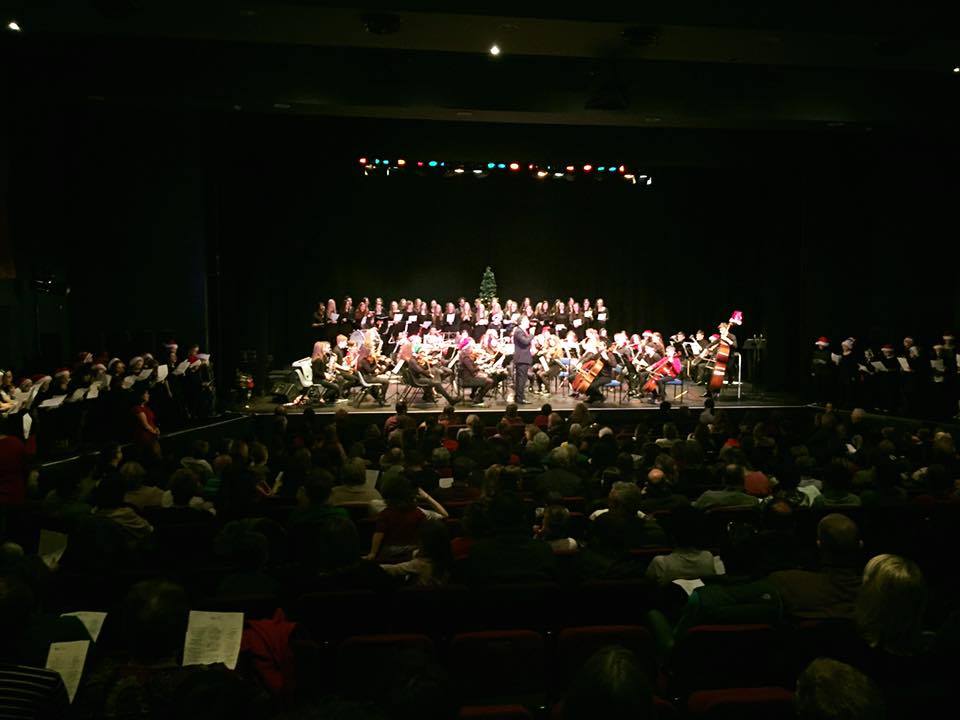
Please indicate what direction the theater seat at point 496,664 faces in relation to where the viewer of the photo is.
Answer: facing away from the viewer

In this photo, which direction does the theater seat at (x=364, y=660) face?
away from the camera

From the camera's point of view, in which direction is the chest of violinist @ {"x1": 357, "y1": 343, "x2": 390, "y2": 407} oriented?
to the viewer's right

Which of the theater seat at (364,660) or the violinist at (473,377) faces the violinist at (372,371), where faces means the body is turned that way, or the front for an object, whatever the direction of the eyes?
the theater seat

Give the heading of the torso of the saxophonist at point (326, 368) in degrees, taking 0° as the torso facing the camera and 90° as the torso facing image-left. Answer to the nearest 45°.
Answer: approximately 270°

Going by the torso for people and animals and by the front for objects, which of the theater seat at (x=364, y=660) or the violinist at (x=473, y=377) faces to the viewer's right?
the violinist

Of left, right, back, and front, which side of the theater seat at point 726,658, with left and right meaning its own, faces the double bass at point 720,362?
front

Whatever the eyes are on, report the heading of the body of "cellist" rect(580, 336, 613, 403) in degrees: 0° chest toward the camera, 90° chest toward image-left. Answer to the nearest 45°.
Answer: approximately 90°

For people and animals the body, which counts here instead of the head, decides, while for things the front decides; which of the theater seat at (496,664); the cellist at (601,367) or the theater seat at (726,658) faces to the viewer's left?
the cellist

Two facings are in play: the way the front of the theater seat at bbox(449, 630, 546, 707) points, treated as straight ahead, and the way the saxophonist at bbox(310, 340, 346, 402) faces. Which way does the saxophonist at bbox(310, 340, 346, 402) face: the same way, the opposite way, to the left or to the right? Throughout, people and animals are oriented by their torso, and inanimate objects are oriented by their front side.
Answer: to the right

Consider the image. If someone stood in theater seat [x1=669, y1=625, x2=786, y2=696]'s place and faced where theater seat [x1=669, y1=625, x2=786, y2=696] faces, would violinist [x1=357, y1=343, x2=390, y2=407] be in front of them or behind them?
in front

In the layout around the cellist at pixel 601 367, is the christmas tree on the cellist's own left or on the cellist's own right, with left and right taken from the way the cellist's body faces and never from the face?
on the cellist's own right

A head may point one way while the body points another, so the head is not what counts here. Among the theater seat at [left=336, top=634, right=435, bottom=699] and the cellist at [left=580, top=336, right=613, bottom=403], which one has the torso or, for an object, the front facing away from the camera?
the theater seat

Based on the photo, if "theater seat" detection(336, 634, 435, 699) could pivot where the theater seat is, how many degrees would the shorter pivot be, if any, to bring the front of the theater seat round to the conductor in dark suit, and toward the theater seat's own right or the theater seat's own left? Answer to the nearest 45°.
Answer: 0° — it already faces them

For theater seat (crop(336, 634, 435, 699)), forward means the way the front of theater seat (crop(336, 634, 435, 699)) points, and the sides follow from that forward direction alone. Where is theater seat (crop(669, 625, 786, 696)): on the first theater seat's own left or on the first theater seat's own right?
on the first theater seat's own right

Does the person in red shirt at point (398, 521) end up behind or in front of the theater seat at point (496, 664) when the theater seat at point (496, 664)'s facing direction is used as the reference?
in front

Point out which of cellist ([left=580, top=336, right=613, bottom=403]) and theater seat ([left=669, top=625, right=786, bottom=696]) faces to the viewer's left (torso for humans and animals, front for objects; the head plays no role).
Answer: the cellist

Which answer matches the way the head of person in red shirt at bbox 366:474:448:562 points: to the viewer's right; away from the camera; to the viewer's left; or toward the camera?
away from the camera
